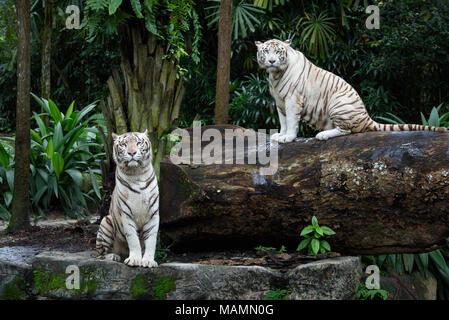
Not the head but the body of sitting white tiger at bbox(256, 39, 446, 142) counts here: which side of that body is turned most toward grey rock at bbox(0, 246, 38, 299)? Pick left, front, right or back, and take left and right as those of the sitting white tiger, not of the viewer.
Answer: front

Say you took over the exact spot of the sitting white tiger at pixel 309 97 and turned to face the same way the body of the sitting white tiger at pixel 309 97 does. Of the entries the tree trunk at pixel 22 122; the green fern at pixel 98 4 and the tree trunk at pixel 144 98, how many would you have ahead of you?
3

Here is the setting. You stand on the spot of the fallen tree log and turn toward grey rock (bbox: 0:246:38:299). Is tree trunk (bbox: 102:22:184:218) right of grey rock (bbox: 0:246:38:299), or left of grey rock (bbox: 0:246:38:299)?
right

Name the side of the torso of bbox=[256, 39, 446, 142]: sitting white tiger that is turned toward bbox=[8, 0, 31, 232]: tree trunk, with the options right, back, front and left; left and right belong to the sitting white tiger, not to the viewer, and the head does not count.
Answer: front

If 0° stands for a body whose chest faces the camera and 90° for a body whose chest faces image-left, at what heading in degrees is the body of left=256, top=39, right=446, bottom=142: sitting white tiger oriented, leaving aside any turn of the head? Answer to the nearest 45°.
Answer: approximately 90°

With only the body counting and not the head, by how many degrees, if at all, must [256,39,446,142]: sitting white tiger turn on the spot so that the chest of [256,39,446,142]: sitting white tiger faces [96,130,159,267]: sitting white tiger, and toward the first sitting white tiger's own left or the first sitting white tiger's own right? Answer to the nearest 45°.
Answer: approximately 45° to the first sitting white tiger's own left

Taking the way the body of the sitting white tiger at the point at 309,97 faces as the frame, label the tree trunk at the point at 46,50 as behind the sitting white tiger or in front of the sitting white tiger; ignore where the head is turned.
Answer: in front
